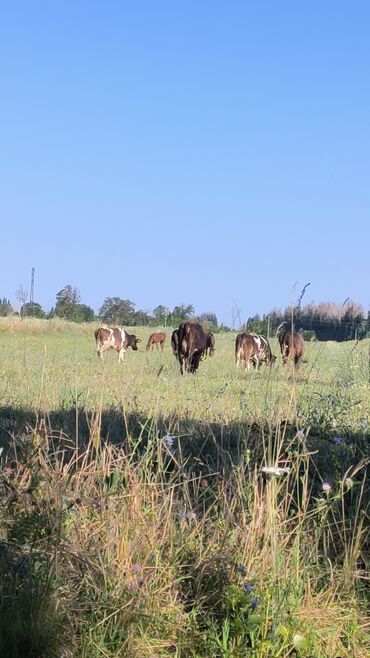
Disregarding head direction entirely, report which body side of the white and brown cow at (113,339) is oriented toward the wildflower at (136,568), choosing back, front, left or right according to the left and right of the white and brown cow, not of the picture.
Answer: right

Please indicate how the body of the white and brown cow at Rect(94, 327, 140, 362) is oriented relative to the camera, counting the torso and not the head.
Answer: to the viewer's right

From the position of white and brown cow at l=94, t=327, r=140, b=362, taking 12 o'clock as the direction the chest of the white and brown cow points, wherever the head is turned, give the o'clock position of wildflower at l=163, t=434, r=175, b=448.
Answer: The wildflower is roughly at 3 o'clock from the white and brown cow.
